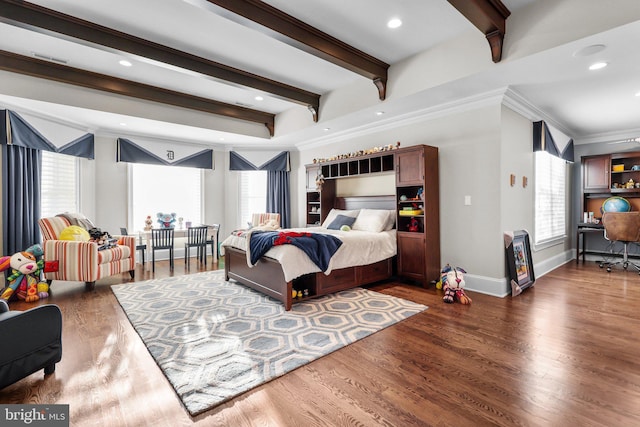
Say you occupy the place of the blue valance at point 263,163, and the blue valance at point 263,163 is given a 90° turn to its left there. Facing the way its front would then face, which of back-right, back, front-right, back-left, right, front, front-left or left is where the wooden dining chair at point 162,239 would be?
back-right

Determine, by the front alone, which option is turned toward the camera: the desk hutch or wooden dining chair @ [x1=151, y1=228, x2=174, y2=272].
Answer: the desk hutch

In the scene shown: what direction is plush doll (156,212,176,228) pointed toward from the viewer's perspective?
toward the camera

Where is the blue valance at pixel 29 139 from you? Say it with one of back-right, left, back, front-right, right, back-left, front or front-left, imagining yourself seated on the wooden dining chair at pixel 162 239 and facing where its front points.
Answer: left

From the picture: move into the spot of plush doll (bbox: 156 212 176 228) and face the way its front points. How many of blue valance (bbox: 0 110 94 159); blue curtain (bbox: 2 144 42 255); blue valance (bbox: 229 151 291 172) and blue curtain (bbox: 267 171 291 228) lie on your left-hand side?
2

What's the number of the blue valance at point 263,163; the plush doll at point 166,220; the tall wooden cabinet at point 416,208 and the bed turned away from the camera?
0

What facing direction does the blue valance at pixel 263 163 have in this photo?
toward the camera

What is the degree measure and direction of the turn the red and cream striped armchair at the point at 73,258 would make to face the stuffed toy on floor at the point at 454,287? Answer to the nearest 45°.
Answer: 0° — it already faces it

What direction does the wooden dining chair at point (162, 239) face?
away from the camera

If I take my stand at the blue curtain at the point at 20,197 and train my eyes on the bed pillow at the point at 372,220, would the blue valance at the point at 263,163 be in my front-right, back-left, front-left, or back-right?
front-left

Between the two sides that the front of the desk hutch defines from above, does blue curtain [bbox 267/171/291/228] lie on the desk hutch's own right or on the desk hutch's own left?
on the desk hutch's own right

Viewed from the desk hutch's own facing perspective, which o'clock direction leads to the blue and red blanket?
The blue and red blanket is roughly at 1 o'clock from the desk hutch.

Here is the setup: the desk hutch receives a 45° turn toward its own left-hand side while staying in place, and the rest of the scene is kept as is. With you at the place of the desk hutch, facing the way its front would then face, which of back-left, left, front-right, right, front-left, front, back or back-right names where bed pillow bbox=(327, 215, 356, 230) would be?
right

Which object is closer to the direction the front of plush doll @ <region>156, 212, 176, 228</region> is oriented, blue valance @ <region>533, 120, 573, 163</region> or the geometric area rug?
the geometric area rug

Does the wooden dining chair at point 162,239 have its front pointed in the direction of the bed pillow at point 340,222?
no

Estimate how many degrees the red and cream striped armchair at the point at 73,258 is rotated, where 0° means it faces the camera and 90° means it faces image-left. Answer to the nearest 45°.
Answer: approximately 315°

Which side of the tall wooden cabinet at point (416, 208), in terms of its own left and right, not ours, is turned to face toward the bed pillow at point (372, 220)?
right
